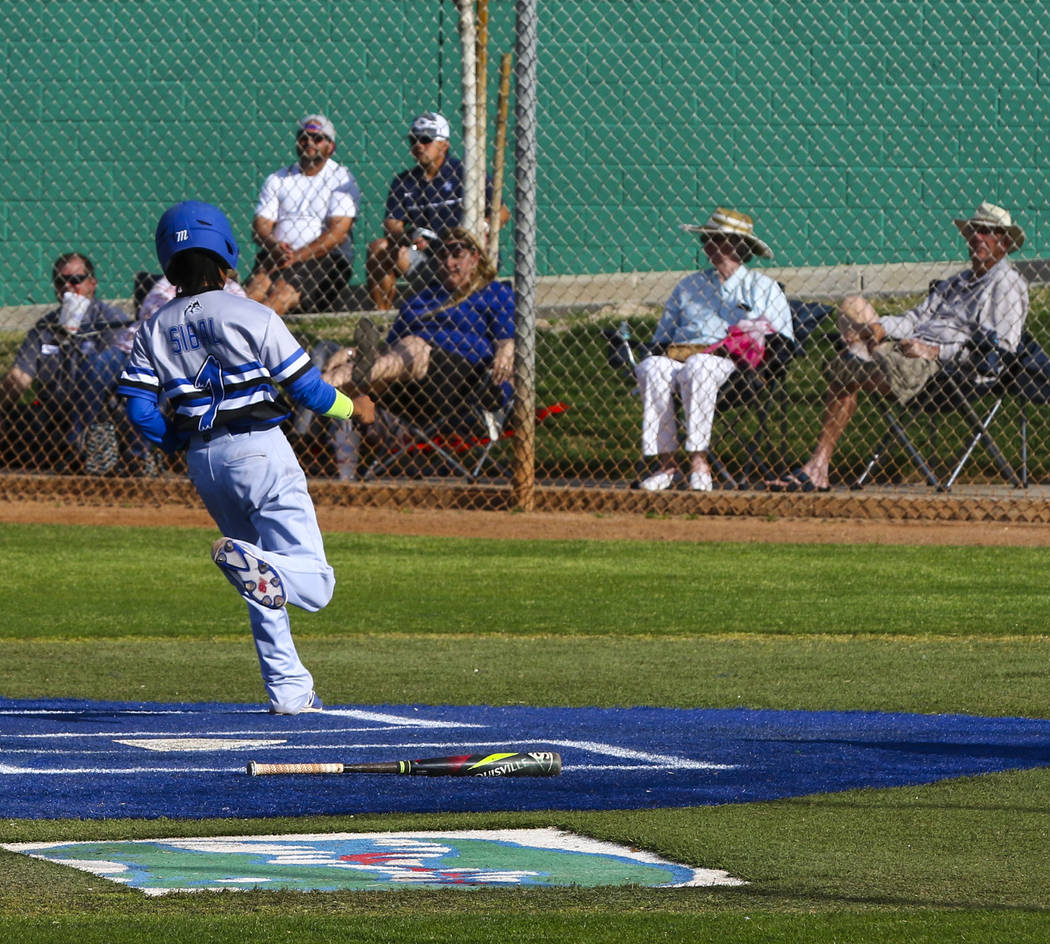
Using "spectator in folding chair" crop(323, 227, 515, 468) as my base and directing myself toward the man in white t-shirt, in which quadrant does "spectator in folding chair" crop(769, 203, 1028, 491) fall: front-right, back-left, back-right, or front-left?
back-right

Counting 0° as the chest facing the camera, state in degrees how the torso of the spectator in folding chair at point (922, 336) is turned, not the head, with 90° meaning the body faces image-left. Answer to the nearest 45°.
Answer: approximately 45°

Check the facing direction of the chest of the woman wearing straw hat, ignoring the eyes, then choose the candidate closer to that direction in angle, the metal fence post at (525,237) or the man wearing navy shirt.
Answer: the metal fence post

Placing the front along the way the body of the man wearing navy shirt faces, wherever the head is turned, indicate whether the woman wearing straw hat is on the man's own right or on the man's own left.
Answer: on the man's own left

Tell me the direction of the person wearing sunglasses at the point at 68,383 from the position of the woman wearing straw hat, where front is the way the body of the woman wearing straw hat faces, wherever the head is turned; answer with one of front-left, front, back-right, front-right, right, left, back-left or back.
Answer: front-right

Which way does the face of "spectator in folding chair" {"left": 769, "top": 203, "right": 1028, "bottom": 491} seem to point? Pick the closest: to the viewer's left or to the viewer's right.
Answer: to the viewer's left

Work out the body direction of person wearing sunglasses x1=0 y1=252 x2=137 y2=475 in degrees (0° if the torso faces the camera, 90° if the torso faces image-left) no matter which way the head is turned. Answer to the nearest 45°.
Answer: approximately 0°

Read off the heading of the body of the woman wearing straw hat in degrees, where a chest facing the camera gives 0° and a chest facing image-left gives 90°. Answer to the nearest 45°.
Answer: approximately 45°

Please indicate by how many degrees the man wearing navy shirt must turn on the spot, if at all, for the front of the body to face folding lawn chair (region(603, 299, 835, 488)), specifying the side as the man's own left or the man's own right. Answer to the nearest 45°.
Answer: approximately 90° to the man's own left
